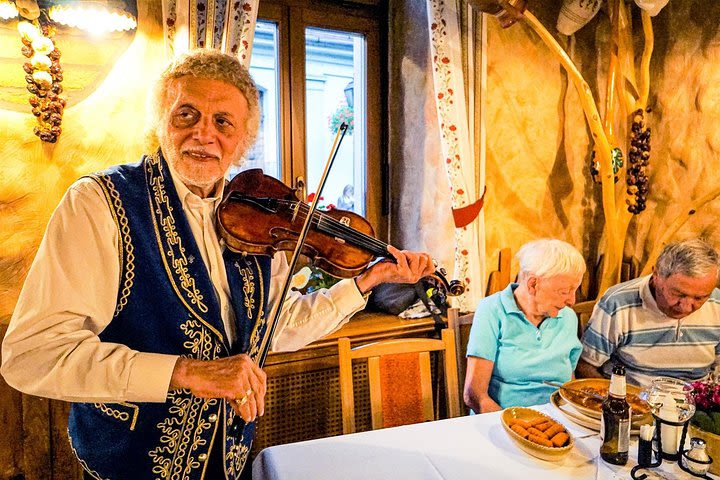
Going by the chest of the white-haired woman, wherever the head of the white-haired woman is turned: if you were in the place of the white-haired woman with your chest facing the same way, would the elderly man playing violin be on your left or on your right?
on your right

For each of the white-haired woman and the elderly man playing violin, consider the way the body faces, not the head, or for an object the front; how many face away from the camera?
0

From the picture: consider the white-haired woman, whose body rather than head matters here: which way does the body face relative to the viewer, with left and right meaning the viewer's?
facing the viewer and to the right of the viewer

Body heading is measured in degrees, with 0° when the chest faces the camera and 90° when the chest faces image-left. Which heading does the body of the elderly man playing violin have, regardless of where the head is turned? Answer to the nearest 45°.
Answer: approximately 315°

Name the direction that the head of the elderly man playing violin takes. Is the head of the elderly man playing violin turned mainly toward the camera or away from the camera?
toward the camera

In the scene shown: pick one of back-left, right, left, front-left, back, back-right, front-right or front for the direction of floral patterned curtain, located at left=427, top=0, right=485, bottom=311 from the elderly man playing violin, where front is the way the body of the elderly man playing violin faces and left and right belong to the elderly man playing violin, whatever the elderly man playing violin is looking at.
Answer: left

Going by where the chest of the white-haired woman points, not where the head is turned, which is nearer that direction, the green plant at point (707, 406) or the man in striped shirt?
the green plant

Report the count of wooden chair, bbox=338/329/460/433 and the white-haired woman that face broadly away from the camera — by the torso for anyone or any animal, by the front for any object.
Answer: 0

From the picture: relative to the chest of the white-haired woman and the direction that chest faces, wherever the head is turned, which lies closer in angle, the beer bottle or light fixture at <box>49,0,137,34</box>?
the beer bottle

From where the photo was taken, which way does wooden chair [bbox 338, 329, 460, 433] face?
toward the camera

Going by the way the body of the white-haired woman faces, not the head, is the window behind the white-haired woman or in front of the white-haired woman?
behind
